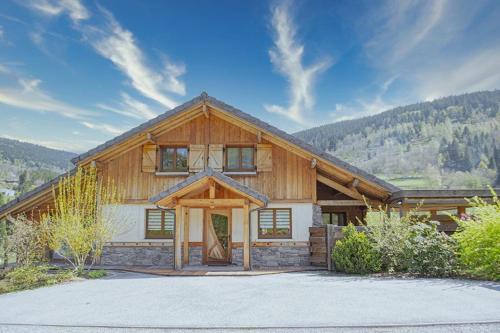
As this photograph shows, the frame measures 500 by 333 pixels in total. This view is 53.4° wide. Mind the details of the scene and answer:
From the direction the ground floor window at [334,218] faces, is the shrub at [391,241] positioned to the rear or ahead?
ahead

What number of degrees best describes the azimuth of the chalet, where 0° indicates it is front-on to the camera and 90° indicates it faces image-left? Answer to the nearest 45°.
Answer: approximately 0°

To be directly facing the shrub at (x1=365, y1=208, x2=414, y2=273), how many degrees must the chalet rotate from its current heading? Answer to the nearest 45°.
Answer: approximately 45° to its left

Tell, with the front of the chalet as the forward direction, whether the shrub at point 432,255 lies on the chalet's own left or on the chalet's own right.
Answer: on the chalet's own left

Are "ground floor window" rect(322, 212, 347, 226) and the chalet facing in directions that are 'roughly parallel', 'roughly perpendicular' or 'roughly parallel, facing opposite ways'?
roughly parallel

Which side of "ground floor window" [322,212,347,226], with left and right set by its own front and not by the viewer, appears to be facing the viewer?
front

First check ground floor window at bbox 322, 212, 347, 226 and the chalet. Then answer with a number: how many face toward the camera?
2

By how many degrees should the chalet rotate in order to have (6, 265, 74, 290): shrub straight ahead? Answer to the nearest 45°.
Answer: approximately 45° to its right
